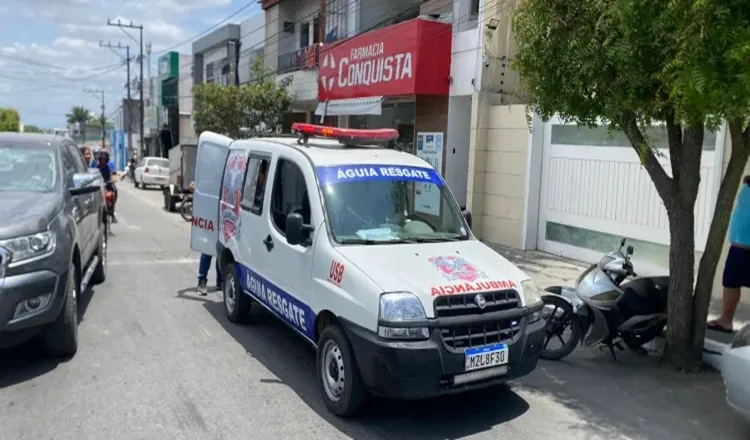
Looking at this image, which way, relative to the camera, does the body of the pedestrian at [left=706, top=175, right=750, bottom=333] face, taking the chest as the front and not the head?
to the viewer's left

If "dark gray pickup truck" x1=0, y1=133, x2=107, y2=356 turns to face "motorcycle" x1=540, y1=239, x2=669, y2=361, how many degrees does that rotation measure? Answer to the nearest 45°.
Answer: approximately 90° to its left

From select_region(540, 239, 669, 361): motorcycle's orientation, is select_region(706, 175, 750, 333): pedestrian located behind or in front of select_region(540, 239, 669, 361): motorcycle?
behind

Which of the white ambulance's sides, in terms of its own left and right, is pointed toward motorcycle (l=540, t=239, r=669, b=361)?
left

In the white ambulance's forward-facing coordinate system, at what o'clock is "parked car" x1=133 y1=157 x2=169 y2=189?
The parked car is roughly at 7 o'clock from the white ambulance.

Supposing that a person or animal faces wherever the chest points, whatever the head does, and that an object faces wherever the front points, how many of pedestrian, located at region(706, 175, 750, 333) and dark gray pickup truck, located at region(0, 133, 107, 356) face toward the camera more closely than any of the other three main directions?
1

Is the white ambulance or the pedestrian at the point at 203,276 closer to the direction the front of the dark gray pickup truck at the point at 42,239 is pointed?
the white ambulance

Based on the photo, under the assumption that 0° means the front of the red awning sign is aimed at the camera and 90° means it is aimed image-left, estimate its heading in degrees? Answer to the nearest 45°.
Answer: approximately 45°

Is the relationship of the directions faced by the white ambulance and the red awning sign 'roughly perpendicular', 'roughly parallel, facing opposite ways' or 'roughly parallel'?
roughly perpendicular

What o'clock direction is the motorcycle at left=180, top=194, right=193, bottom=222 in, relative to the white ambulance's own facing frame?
The motorcycle is roughly at 7 o'clock from the white ambulance.

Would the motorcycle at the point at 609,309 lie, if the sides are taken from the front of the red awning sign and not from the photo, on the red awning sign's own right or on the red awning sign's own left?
on the red awning sign's own left
